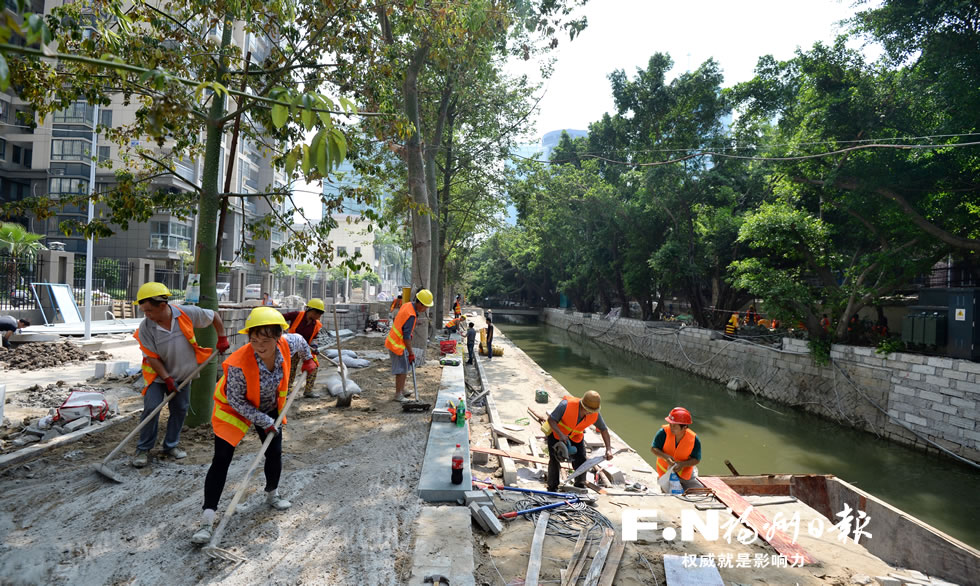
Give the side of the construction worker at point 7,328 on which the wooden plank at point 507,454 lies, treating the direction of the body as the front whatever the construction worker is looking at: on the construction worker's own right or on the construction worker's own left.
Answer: on the construction worker's own right

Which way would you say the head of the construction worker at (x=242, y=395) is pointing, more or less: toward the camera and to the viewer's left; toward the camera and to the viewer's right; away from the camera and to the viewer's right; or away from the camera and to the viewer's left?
toward the camera and to the viewer's left

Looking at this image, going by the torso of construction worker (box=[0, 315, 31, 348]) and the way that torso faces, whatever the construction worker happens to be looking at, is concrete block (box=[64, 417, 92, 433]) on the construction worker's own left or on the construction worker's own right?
on the construction worker's own right

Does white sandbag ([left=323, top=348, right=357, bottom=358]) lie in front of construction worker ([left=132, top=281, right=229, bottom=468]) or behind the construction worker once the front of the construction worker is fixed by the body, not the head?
behind

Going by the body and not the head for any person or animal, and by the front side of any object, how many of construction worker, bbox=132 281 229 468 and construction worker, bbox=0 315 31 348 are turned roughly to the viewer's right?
1

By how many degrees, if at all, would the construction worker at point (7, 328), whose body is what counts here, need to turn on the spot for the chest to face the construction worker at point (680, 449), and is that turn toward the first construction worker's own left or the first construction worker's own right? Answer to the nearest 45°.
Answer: approximately 45° to the first construction worker's own right

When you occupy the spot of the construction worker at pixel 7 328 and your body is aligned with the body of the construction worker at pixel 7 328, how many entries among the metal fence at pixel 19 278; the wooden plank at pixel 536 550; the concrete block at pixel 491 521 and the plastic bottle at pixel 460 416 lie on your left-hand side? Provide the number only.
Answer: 1

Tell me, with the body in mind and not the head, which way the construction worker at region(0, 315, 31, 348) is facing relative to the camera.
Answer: to the viewer's right

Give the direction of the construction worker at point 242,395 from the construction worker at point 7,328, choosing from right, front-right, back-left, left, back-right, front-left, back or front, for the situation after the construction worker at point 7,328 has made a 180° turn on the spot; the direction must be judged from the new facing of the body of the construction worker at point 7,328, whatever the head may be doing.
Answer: left
